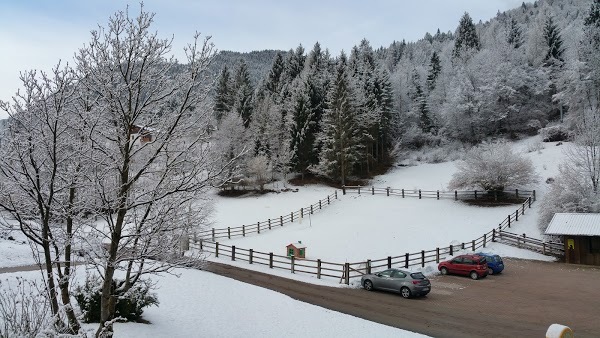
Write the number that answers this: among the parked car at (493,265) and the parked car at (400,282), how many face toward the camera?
0

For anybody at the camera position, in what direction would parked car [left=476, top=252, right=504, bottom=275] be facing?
facing away from the viewer and to the left of the viewer

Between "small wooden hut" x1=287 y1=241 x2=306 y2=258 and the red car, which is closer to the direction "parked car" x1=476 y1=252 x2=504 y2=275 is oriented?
the small wooden hut

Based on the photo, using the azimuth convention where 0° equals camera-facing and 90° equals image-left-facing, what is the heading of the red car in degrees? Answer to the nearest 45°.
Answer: approximately 135°

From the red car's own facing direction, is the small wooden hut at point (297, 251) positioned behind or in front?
in front
